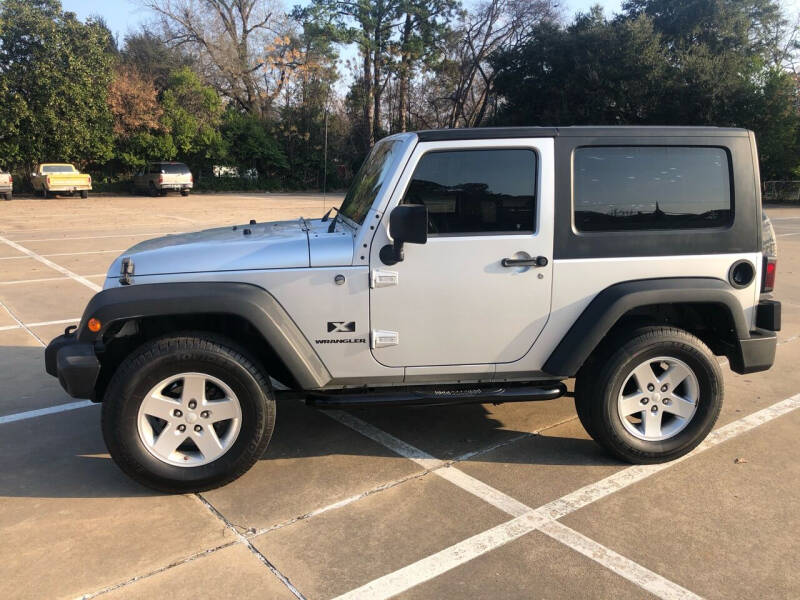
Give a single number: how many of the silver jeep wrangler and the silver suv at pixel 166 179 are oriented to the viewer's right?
0

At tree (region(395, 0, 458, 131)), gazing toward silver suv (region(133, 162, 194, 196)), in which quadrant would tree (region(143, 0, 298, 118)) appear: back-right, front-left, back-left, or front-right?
front-right

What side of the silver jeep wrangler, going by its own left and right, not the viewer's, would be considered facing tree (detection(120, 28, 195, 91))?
right

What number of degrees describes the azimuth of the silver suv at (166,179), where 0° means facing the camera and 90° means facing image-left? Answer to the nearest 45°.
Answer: approximately 135°

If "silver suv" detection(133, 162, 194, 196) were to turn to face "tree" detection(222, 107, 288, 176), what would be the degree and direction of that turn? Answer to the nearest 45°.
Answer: approximately 90° to its right

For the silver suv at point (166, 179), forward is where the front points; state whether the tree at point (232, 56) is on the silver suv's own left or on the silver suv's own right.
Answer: on the silver suv's own right

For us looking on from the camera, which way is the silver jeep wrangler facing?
facing to the left of the viewer

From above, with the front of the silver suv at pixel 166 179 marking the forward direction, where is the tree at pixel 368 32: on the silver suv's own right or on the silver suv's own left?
on the silver suv's own right

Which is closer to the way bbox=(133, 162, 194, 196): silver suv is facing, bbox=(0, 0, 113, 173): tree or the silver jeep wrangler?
the tree

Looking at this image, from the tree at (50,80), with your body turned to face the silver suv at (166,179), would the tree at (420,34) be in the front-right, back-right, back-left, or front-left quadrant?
front-left

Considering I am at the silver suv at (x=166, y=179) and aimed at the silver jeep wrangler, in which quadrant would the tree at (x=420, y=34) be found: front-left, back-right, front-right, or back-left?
back-left

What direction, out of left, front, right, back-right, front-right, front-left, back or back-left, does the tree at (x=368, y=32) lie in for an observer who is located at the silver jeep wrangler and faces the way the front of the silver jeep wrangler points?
right
